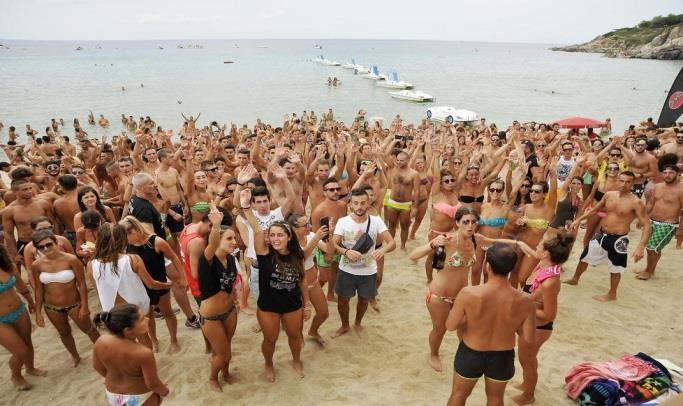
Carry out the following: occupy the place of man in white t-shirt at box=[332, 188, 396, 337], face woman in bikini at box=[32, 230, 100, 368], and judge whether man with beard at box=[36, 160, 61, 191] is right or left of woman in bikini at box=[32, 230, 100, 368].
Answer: right

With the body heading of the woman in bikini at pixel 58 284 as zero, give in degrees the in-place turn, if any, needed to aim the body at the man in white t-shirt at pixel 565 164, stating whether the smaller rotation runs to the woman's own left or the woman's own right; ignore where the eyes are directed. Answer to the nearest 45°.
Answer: approximately 90° to the woman's own left

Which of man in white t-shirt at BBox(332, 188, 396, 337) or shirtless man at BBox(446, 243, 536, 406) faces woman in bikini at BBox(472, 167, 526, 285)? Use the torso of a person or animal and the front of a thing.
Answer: the shirtless man

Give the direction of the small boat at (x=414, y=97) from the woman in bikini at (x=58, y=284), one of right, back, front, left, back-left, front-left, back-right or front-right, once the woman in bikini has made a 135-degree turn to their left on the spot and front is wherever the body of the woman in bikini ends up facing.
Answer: front

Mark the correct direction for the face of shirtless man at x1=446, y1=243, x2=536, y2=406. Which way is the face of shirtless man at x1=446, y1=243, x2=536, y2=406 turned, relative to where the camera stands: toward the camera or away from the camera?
away from the camera

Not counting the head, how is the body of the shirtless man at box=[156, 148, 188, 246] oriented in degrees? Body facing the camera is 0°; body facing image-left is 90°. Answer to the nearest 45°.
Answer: approximately 315°

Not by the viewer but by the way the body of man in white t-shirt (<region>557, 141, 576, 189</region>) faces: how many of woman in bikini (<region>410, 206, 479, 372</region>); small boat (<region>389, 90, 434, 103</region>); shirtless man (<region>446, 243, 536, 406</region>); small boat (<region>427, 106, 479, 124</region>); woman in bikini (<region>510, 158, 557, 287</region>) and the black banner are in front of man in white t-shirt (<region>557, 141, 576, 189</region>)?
3

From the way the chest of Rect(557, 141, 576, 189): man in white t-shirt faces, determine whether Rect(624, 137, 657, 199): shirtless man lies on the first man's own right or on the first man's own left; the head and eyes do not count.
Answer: on the first man's own left

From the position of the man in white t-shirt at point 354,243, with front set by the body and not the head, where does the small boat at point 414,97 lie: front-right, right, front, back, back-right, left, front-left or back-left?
back
